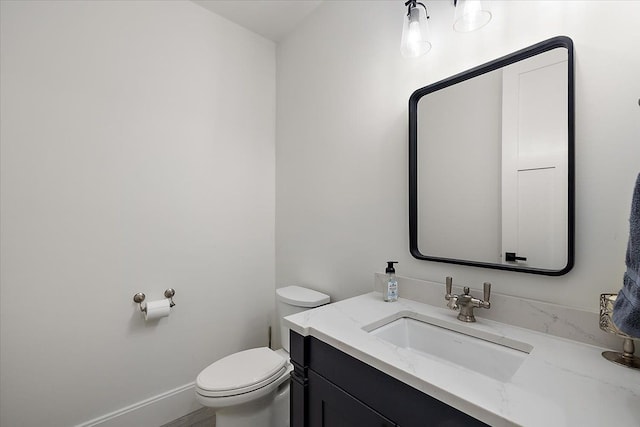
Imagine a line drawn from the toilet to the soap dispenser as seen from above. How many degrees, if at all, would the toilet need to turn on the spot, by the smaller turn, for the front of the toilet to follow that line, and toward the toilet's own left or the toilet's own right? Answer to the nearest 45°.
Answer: approximately 135° to the toilet's own left

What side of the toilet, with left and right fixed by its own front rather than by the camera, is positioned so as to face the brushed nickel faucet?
left

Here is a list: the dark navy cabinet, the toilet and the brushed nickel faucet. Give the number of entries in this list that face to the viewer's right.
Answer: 0

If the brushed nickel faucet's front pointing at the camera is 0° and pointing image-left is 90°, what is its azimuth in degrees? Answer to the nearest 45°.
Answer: approximately 45°

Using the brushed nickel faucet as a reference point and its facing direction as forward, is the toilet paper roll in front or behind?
in front

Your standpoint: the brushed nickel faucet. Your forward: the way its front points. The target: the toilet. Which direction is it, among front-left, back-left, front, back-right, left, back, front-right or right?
front-right

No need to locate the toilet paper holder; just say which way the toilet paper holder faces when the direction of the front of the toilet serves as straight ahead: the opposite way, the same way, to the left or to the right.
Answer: to the left

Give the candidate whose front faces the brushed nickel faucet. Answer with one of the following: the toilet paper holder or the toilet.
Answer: the toilet paper holder

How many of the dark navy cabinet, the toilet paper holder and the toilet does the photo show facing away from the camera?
0

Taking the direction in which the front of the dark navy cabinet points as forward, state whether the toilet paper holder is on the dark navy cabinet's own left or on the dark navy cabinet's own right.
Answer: on the dark navy cabinet's own right

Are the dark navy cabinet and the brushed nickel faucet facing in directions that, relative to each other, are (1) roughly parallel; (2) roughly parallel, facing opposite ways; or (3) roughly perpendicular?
roughly parallel

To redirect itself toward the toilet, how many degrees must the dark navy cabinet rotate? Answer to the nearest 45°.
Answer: approximately 90° to its right

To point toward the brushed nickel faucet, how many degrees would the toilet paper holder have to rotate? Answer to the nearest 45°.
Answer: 0° — it already faces it

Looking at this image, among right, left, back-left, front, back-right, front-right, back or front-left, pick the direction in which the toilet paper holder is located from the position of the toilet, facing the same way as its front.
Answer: right

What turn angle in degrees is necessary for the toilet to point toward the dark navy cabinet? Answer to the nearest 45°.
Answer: approximately 90° to its left
